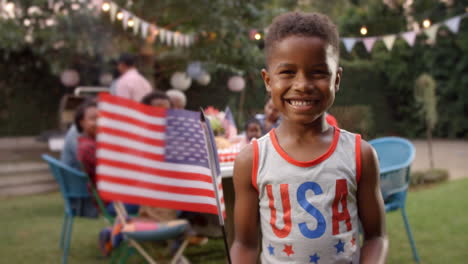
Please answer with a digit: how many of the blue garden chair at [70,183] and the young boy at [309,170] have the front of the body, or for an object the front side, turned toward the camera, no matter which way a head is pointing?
1

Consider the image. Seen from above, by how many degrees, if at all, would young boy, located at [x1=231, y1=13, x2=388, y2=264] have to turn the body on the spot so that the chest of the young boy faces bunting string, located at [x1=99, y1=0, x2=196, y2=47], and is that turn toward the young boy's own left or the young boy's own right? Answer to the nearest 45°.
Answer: approximately 180°

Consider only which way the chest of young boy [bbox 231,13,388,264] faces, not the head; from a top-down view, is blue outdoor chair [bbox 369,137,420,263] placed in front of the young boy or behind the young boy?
behind

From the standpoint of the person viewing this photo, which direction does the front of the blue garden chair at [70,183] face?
facing away from the viewer and to the right of the viewer

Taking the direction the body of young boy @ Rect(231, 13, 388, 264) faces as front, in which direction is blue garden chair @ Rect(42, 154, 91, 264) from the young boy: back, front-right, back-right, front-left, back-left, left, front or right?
back-right

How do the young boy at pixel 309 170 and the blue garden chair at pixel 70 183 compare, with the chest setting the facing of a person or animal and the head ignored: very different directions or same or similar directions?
very different directions

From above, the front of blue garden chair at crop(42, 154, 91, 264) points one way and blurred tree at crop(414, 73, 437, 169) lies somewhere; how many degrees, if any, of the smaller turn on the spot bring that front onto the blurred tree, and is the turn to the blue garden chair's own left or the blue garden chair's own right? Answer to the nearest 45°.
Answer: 0° — it already faces it

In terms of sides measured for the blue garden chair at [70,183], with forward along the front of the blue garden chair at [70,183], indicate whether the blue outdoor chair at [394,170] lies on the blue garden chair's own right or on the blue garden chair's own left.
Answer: on the blue garden chair's own right

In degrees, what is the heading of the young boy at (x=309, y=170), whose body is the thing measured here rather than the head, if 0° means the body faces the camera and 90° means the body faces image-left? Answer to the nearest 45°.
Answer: approximately 0°

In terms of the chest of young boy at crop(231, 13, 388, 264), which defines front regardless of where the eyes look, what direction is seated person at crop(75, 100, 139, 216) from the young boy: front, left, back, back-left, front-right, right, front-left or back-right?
back-right

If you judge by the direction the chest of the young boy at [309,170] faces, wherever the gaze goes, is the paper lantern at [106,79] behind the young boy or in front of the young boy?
behind
